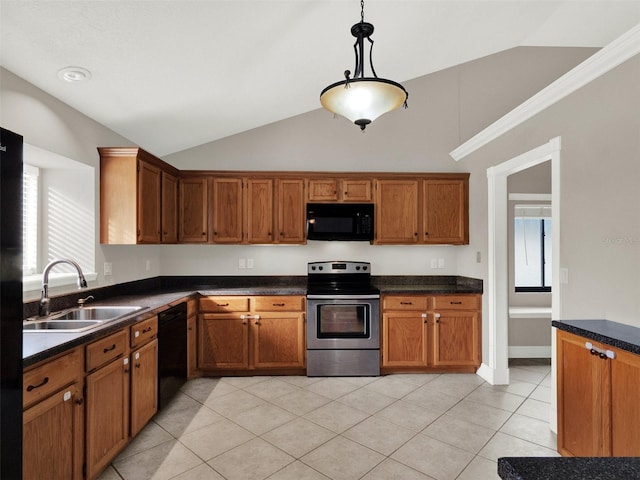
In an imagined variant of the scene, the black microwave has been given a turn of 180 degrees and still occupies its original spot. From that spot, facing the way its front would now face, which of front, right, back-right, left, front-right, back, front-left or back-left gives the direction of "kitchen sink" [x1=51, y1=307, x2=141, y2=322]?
back-left

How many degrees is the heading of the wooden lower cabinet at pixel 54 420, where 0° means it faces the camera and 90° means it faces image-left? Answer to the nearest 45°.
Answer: approximately 315°

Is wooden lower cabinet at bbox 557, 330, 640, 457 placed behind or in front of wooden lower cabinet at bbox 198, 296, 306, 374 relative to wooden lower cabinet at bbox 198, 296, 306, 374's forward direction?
in front

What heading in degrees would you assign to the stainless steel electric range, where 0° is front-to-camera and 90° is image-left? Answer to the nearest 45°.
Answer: approximately 0°

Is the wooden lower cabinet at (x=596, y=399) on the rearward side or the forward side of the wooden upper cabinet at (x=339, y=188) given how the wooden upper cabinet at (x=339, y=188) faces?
on the forward side

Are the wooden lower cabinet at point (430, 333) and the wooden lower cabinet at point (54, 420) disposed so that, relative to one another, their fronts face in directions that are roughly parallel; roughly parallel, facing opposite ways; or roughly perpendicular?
roughly perpendicular

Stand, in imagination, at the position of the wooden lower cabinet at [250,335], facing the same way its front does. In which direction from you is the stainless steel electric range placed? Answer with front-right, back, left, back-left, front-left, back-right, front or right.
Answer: left

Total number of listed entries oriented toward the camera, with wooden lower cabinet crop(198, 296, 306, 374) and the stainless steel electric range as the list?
2

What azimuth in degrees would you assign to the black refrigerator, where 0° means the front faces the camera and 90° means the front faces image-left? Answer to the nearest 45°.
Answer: approximately 315°
